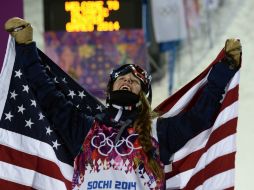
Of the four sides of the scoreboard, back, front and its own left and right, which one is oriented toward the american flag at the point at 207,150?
front

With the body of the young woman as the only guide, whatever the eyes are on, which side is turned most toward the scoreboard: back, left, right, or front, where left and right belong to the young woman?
back

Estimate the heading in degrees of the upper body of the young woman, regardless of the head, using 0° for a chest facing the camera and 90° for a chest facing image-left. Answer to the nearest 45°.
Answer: approximately 0°

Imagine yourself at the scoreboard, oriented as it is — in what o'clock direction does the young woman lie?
The young woman is roughly at 12 o'clock from the scoreboard.

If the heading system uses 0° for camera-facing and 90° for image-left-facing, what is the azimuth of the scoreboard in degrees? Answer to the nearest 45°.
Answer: approximately 0°

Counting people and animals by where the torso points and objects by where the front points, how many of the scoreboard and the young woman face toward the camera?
2

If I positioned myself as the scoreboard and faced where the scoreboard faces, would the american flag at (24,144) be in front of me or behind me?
in front
